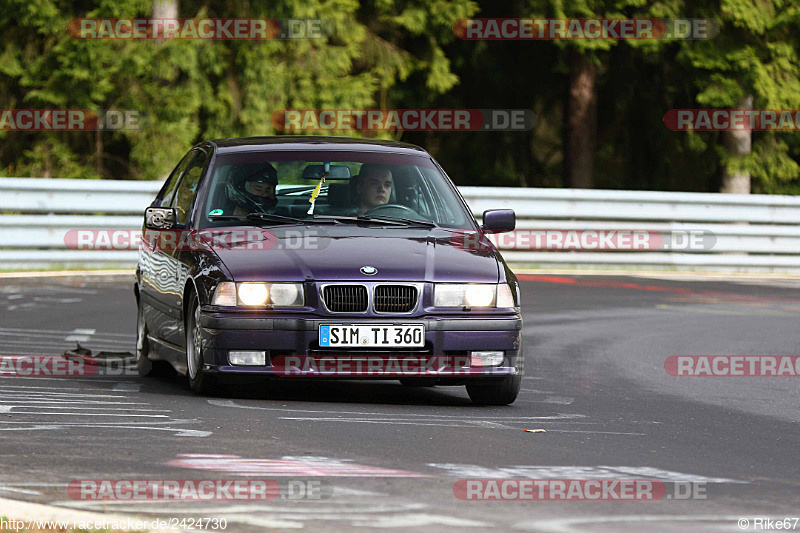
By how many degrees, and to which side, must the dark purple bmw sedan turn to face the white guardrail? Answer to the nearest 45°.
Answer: approximately 180°

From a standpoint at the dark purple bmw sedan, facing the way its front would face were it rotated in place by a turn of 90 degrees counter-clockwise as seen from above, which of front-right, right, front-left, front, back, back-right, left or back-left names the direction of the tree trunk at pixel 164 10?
left

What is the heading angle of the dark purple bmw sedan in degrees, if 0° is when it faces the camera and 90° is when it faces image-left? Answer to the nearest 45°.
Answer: approximately 0°
